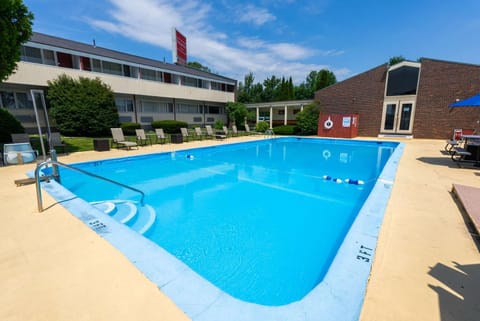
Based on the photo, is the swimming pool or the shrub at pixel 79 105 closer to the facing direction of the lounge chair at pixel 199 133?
the swimming pool

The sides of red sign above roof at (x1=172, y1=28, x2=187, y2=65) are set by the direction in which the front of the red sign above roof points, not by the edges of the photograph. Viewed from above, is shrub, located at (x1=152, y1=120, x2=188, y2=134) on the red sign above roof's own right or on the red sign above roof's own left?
on the red sign above roof's own right

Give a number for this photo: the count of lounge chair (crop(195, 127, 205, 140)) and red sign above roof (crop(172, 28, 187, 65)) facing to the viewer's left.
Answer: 0

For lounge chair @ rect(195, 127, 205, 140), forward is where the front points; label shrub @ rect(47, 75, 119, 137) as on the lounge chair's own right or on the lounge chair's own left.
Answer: on the lounge chair's own right

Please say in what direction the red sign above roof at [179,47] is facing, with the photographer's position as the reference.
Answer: facing the viewer and to the right of the viewer

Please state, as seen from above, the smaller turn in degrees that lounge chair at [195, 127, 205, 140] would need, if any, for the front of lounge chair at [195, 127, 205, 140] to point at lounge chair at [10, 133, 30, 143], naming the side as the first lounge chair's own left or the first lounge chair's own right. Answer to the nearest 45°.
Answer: approximately 90° to the first lounge chair's own right

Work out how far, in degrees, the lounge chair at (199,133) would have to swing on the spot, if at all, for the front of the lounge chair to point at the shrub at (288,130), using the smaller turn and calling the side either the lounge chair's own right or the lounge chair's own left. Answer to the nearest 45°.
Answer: approximately 90° to the lounge chair's own left

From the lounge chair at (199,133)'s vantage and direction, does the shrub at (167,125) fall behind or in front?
behind

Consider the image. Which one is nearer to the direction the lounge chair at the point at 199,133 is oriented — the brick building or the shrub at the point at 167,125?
the brick building

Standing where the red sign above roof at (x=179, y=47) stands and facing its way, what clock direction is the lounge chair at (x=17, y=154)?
The lounge chair is roughly at 2 o'clock from the red sign above roof.
